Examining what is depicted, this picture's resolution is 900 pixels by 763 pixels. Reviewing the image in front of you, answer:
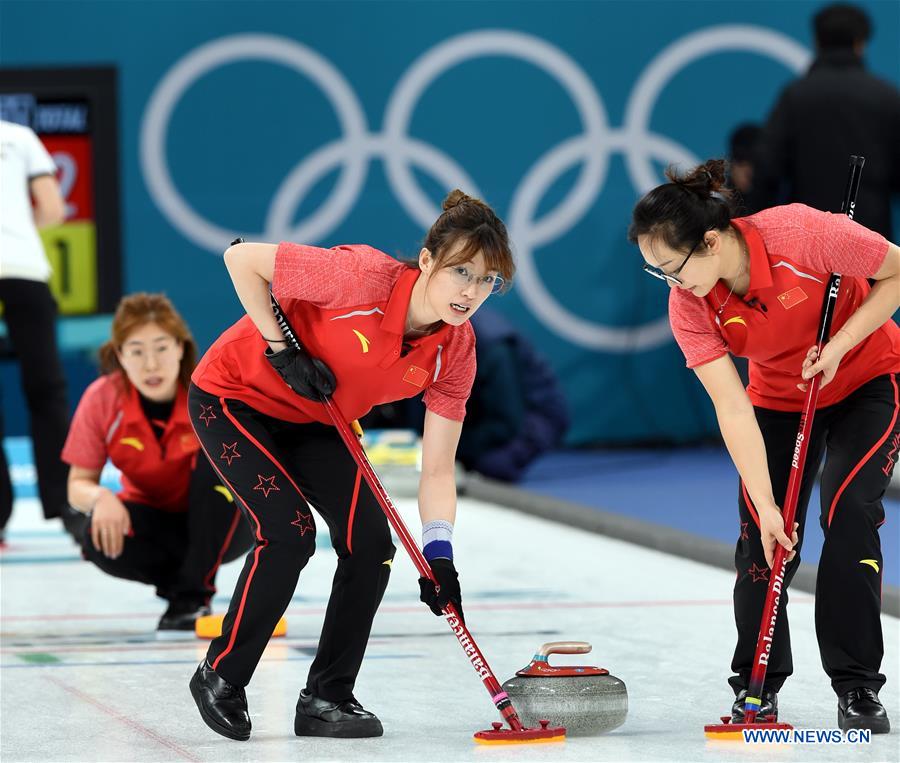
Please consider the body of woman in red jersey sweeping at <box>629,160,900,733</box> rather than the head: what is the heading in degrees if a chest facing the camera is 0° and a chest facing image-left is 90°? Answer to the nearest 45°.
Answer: approximately 45°

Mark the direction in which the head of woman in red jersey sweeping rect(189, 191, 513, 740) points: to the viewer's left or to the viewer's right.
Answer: to the viewer's right

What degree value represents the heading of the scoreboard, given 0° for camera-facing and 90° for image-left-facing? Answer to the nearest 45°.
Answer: approximately 0°

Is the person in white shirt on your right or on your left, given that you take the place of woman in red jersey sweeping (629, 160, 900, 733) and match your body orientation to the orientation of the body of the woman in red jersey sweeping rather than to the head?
on your right

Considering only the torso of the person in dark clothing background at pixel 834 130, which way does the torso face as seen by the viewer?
away from the camera

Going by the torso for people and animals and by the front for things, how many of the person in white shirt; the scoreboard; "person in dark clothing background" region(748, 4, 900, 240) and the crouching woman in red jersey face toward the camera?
2

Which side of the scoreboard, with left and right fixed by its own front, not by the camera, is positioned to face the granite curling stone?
front
